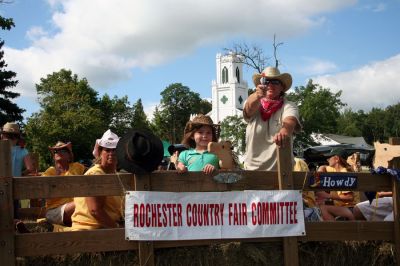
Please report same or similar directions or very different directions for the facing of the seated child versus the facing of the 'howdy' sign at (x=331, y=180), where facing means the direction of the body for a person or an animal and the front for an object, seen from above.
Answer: same or similar directions

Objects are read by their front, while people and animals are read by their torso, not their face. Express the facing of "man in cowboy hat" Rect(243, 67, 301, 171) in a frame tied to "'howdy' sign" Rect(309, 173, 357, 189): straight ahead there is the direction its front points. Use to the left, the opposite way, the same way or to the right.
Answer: the same way

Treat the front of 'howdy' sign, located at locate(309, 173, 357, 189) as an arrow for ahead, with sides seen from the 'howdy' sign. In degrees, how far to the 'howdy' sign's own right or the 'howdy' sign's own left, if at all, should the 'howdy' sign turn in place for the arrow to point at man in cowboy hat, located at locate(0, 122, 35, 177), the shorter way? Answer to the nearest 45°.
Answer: approximately 90° to the 'howdy' sign's own right

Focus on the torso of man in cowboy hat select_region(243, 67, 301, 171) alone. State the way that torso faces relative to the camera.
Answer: toward the camera

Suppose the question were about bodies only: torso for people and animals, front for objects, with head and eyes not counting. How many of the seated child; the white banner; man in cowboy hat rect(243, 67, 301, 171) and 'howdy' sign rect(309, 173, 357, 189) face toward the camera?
4

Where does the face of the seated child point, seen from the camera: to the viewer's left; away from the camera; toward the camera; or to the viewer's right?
toward the camera

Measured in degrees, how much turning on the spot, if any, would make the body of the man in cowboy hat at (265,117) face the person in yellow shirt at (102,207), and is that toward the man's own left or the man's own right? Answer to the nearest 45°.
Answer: approximately 45° to the man's own right

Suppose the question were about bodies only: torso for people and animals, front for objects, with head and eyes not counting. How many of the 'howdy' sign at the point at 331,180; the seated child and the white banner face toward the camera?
3

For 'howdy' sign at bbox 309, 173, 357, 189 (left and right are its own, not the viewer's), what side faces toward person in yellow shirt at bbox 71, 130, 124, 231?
right

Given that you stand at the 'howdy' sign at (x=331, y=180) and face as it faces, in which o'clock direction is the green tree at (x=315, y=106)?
The green tree is roughly at 6 o'clock from the 'howdy' sign.

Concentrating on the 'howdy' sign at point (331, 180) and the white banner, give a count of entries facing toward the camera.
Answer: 2

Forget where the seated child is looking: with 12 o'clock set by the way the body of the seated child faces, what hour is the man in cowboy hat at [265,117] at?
The man in cowboy hat is roughly at 10 o'clock from the seated child.

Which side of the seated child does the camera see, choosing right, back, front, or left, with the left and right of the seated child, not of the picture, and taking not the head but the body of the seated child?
front

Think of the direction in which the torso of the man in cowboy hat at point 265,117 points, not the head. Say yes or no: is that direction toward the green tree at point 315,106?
no

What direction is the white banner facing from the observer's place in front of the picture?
facing the viewer

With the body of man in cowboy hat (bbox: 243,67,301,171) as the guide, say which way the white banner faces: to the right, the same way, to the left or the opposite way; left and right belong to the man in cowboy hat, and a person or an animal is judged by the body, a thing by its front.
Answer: the same way

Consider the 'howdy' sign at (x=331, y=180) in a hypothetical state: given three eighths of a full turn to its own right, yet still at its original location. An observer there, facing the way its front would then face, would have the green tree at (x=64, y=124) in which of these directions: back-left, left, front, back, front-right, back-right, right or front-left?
front
